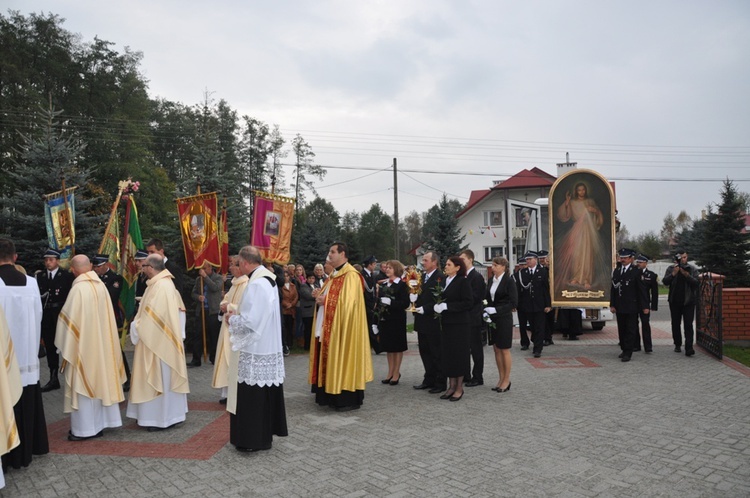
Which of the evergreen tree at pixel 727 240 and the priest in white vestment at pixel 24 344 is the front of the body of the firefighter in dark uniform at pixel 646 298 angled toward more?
the priest in white vestment

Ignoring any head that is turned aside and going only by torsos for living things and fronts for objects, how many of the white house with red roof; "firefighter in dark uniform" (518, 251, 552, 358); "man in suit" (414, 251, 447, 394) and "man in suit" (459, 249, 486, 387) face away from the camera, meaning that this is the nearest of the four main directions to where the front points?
0

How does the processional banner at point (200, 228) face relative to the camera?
toward the camera

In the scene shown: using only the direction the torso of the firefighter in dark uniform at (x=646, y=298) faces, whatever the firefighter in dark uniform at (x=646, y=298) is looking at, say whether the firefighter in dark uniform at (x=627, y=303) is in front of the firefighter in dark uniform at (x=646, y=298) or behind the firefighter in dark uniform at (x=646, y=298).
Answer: in front

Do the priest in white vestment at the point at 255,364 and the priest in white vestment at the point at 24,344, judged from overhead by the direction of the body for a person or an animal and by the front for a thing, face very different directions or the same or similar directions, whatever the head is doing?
same or similar directions

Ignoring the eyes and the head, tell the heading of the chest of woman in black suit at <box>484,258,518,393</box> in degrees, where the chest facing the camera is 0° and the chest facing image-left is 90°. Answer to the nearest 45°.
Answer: approximately 45°

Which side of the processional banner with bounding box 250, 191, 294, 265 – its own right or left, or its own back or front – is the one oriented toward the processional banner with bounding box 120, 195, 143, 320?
right

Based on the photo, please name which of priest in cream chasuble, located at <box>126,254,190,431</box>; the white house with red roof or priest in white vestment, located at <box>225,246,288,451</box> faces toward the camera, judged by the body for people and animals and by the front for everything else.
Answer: the white house with red roof

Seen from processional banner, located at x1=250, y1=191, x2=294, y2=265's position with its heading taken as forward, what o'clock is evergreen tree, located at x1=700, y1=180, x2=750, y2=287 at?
The evergreen tree is roughly at 8 o'clock from the processional banner.

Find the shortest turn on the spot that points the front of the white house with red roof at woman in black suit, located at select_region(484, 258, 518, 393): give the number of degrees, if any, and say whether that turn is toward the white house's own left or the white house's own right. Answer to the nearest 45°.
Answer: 0° — it already faces them

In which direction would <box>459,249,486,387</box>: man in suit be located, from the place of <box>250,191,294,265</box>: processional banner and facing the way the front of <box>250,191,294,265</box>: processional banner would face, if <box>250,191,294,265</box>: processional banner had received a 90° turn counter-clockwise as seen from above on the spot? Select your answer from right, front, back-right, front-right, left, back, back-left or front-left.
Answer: front-right
